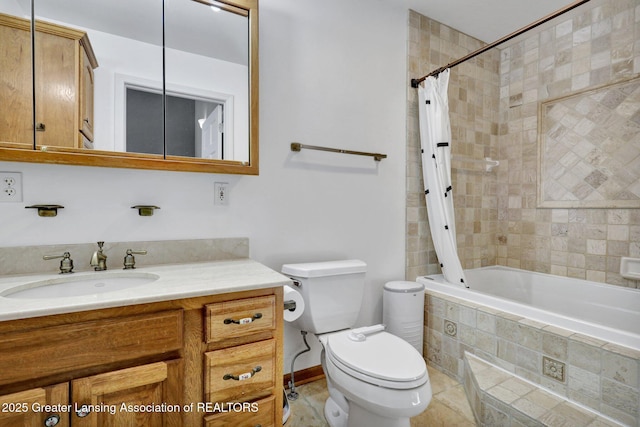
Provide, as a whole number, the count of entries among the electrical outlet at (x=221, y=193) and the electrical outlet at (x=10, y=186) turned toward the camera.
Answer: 2

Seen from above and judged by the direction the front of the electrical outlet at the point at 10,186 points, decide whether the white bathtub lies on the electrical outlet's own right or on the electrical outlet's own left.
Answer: on the electrical outlet's own left

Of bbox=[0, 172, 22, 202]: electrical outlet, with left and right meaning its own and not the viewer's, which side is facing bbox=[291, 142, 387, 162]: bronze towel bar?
left

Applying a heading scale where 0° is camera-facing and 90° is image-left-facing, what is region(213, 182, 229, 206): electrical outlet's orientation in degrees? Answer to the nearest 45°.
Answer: approximately 0°

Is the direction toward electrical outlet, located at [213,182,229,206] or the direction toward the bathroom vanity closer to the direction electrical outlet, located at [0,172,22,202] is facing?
the bathroom vanity

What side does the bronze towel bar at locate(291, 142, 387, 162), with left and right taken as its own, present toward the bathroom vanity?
right

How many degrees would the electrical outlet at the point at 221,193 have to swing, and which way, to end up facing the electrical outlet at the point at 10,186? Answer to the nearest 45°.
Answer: approximately 90° to its right

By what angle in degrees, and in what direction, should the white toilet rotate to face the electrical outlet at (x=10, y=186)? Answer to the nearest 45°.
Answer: approximately 135° to its right
